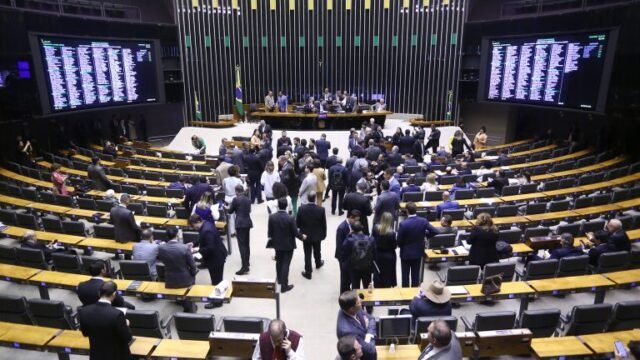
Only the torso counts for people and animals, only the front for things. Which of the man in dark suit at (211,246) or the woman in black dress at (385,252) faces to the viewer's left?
the man in dark suit

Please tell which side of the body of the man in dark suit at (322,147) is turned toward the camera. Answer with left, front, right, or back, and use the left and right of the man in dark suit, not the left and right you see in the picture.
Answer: back

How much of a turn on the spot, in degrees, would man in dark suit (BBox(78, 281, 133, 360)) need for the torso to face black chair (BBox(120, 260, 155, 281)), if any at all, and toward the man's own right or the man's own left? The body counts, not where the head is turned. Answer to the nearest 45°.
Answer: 0° — they already face it

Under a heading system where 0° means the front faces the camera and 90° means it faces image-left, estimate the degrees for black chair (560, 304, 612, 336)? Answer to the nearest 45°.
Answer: approximately 135°

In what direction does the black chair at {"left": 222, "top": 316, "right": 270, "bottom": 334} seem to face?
away from the camera

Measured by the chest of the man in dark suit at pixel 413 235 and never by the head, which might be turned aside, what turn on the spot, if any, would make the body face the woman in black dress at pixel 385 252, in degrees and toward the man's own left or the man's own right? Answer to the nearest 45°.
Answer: approximately 135° to the man's own left

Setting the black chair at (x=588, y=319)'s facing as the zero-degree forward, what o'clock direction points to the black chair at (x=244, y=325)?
the black chair at (x=244, y=325) is roughly at 9 o'clock from the black chair at (x=588, y=319).

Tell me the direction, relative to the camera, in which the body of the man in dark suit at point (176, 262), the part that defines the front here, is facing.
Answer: away from the camera

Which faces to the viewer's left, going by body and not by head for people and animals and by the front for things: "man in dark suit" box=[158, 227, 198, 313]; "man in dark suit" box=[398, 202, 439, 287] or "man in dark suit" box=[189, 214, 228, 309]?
"man in dark suit" box=[189, 214, 228, 309]

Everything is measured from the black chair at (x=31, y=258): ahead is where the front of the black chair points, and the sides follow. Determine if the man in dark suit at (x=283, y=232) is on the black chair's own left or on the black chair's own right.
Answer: on the black chair's own right

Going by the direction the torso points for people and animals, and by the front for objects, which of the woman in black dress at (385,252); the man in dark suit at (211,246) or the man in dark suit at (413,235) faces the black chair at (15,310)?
the man in dark suit at (211,246)

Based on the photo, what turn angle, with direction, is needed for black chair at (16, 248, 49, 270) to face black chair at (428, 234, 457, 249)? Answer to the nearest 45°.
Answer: approximately 90° to its right

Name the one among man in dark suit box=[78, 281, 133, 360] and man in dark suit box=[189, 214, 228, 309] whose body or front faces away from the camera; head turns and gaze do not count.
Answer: man in dark suit box=[78, 281, 133, 360]

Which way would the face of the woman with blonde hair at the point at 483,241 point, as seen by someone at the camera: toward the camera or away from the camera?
away from the camera

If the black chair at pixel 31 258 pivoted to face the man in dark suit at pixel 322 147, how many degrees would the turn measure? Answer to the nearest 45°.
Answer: approximately 45° to its right

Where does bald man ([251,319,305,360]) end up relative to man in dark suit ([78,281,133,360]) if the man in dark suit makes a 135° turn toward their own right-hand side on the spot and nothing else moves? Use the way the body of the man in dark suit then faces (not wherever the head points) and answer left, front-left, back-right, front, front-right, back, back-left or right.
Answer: front
